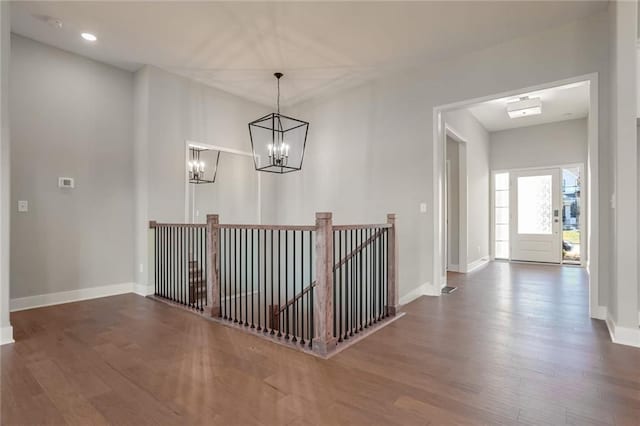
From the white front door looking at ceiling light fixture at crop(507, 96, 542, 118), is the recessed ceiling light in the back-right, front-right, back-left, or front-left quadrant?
front-right

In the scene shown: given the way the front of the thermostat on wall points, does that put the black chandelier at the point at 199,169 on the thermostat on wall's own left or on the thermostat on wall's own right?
on the thermostat on wall's own left

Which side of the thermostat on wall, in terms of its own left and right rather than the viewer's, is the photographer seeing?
front

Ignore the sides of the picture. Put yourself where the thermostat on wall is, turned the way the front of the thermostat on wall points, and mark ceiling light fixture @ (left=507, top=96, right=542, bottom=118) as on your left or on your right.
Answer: on your left

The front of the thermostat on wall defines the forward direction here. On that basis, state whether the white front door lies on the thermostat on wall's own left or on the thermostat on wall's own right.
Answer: on the thermostat on wall's own left
